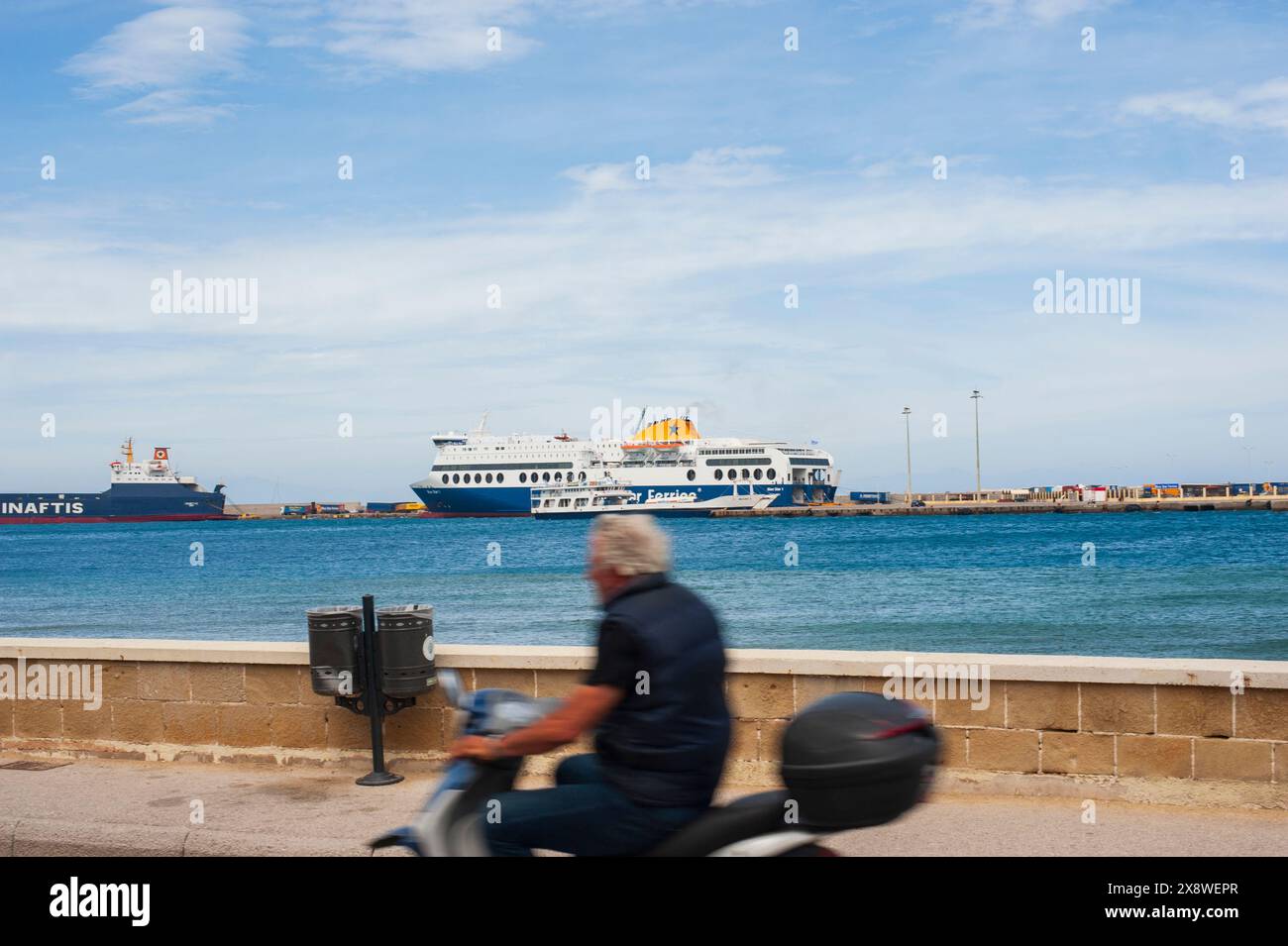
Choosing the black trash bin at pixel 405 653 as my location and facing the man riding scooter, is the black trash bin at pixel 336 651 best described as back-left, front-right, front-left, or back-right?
back-right

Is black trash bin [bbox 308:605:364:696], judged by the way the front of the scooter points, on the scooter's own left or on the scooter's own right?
on the scooter's own right

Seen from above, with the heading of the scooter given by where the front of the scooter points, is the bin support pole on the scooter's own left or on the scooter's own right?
on the scooter's own right

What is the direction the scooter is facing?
to the viewer's left
